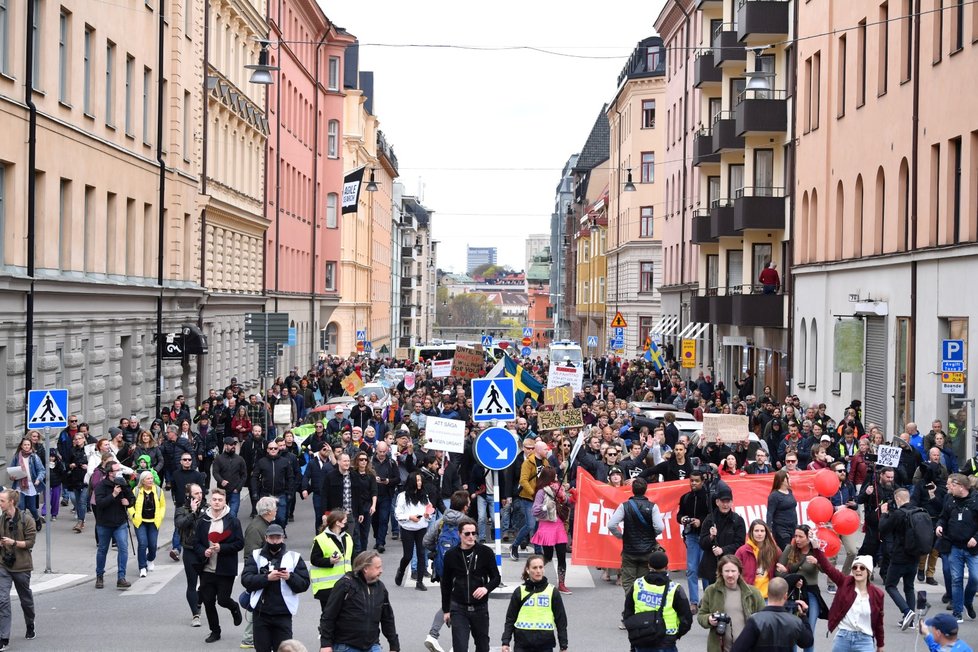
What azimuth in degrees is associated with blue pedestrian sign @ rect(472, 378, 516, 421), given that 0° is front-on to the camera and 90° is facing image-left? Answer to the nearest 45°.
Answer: approximately 0°

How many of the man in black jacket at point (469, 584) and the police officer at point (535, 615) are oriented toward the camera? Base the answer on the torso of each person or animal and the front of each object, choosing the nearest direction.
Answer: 2

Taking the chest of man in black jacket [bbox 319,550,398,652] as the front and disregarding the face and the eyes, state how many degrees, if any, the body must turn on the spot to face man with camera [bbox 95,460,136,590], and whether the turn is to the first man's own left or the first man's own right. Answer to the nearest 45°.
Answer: approximately 180°

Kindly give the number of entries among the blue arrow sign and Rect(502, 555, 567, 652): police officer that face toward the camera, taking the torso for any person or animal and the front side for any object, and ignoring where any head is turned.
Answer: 2

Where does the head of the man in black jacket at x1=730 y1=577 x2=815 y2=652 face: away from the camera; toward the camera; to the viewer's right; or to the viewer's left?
away from the camera

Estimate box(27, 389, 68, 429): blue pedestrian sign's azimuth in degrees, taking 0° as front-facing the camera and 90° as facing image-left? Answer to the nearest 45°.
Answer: approximately 0°

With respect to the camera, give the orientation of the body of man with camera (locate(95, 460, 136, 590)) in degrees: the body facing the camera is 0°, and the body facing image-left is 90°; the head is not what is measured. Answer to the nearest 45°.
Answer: approximately 315°
